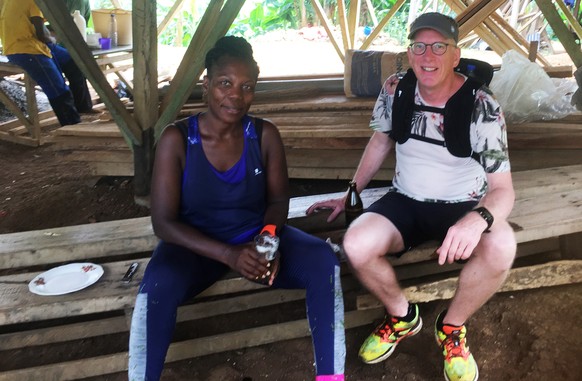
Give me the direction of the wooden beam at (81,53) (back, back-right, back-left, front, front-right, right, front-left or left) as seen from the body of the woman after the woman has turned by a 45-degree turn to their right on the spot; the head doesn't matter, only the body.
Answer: right

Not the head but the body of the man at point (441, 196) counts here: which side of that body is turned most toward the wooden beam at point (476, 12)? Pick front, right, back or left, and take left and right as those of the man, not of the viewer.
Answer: back

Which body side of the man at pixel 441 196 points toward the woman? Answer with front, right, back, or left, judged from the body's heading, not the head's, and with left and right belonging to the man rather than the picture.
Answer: right

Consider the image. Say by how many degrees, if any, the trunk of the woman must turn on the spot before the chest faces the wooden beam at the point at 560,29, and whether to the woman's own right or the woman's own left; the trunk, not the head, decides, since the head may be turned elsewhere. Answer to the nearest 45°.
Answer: approximately 135° to the woman's own left

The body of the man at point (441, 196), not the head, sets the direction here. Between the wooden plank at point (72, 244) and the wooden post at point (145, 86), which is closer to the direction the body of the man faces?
the wooden plank

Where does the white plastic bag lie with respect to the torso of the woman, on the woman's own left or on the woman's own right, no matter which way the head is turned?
on the woman's own left

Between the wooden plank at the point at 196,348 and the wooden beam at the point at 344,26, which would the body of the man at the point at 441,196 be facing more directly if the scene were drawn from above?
the wooden plank

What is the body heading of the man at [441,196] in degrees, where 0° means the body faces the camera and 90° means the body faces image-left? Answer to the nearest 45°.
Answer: approximately 0°

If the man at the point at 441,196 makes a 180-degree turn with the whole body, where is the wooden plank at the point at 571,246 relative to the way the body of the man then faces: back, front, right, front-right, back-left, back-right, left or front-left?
front-right
